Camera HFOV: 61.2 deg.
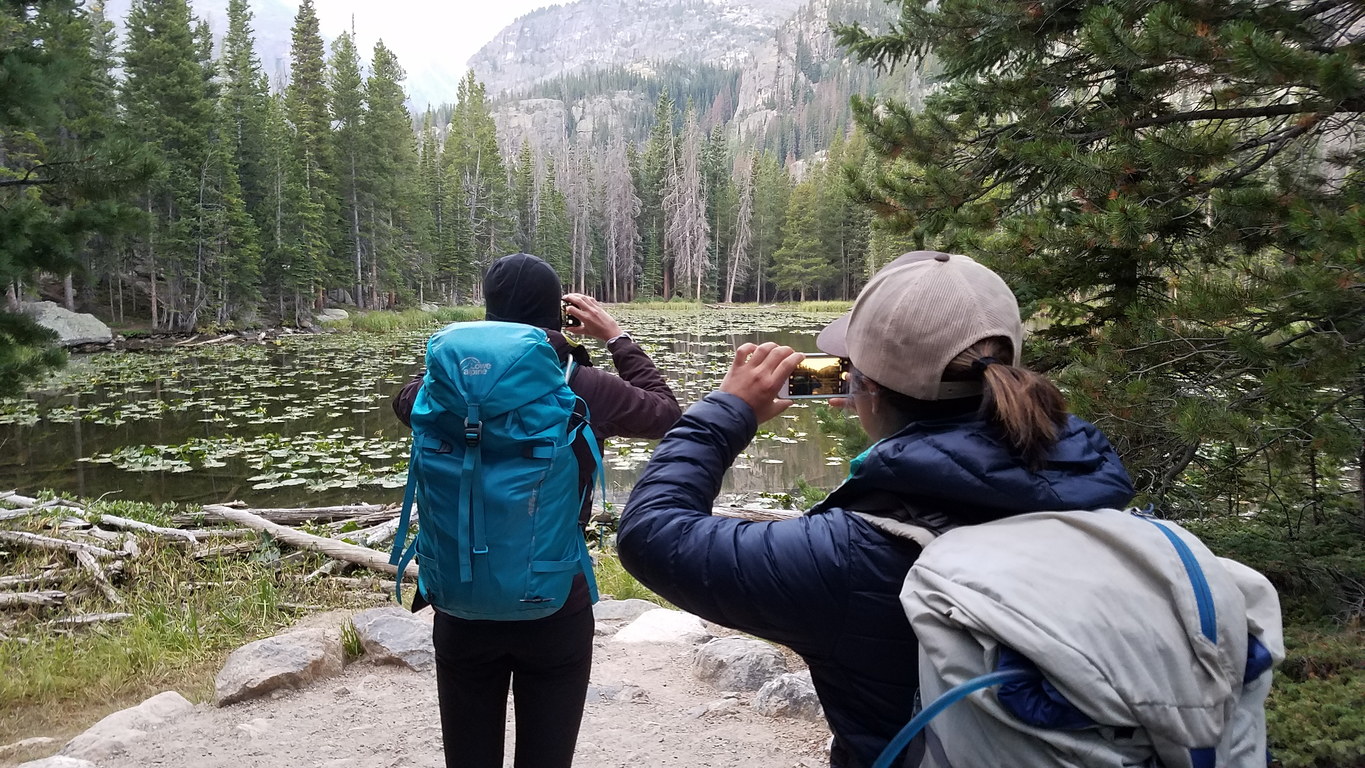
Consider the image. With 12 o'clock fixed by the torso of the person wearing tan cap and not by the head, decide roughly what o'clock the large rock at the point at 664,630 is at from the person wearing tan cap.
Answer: The large rock is roughly at 1 o'clock from the person wearing tan cap.

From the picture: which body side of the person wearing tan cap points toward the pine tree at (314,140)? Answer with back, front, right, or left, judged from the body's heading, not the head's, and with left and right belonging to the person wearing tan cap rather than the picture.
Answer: front

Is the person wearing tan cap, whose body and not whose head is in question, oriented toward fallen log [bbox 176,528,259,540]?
yes

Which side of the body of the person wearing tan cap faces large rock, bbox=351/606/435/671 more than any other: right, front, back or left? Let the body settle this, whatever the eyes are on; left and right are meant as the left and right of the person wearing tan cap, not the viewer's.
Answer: front

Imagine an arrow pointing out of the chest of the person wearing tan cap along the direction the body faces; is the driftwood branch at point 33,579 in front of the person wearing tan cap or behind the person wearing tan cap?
in front

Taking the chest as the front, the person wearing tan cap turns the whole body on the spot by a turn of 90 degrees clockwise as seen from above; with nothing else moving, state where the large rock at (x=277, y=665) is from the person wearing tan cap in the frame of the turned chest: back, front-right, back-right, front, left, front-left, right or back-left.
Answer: left

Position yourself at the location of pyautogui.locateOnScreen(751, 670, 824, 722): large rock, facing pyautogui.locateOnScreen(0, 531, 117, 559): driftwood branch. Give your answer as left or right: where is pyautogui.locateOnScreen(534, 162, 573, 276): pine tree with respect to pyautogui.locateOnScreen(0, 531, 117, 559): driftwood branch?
right

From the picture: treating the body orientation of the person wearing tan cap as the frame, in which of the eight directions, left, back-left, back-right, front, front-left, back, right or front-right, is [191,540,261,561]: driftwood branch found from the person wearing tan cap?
front

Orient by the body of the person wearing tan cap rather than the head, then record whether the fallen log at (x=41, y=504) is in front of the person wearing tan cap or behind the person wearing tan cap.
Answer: in front

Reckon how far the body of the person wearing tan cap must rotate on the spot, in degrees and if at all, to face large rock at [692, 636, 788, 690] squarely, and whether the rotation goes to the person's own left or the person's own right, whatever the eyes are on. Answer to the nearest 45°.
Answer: approximately 45° to the person's own right

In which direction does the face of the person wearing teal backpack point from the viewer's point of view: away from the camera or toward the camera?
away from the camera

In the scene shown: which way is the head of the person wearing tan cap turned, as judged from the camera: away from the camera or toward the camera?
away from the camera

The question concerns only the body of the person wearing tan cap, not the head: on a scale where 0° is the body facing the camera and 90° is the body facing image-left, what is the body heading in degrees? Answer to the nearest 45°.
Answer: approximately 135°

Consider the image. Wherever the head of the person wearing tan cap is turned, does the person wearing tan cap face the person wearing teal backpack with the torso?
yes
